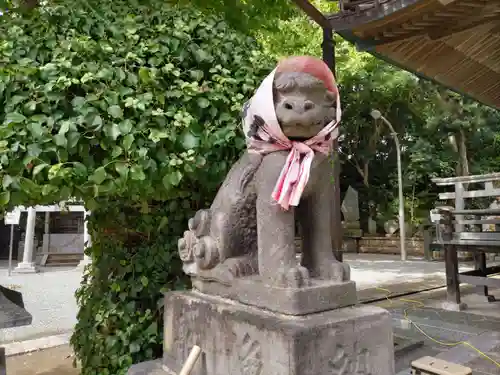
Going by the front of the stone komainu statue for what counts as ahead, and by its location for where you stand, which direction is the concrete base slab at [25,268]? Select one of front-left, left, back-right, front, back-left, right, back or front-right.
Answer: back

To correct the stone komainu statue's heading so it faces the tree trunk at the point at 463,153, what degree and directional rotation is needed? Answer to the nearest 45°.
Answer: approximately 90° to its left

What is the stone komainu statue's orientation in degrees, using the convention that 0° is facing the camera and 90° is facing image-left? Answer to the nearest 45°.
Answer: approximately 315°

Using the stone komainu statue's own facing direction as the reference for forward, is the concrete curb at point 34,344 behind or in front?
behind

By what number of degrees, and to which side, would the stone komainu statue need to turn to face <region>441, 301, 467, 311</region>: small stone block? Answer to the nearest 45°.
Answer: approximately 90° to its left

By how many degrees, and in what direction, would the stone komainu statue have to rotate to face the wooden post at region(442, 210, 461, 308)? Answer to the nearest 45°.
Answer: approximately 90° to its left

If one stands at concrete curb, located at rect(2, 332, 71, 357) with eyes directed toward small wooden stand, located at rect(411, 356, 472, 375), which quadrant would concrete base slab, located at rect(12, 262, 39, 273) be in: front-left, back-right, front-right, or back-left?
back-left
